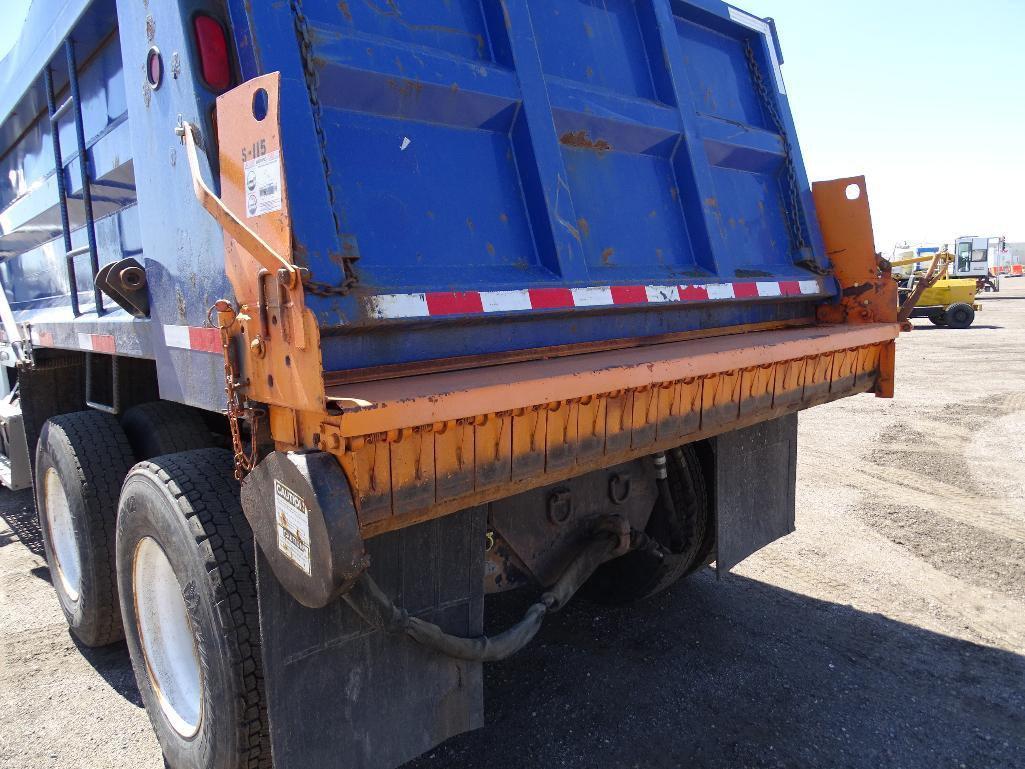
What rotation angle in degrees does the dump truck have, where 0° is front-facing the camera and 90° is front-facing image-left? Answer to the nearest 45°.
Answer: approximately 135°
